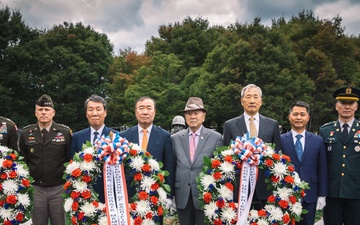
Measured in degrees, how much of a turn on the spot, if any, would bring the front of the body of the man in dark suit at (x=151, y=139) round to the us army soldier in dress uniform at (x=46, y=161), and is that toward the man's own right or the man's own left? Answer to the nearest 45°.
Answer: approximately 90° to the man's own right

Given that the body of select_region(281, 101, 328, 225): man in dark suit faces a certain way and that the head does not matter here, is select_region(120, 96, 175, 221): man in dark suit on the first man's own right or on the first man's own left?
on the first man's own right

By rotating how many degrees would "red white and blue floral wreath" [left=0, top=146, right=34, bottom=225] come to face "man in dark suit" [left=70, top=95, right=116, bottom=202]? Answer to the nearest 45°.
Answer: approximately 90° to its left

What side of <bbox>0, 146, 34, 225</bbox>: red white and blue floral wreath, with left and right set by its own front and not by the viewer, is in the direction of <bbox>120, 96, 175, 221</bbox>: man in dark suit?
left

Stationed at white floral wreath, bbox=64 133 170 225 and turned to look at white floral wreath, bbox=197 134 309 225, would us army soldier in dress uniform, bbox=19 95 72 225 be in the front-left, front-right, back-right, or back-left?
back-left

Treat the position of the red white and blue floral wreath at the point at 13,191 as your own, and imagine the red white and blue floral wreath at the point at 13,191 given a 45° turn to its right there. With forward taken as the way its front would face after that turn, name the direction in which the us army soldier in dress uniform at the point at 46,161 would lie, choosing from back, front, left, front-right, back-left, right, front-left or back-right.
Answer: back

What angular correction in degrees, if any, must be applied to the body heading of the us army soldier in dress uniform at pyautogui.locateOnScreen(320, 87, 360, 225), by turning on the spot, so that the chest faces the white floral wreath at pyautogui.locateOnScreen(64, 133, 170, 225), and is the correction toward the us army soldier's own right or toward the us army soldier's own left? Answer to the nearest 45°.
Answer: approximately 45° to the us army soldier's own right
